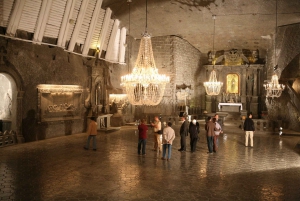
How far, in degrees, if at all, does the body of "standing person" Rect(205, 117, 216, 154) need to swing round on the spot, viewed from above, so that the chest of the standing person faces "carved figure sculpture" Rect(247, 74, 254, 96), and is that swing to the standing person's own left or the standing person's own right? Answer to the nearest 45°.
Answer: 0° — they already face it

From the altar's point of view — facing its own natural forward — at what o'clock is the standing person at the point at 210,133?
The standing person is roughly at 12 o'clock from the altar.

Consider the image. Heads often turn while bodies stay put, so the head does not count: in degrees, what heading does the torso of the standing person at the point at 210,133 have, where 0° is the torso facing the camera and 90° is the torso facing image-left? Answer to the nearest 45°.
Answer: approximately 180°

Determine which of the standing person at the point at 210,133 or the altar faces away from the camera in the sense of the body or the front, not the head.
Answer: the standing person

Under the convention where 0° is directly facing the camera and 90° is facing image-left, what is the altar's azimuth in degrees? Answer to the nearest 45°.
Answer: approximately 0°

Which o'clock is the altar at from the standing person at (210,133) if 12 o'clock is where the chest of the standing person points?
The altar is roughly at 12 o'clock from the standing person.

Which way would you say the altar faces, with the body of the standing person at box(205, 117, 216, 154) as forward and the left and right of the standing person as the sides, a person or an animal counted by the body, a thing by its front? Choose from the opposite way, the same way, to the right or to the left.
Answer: the opposite way

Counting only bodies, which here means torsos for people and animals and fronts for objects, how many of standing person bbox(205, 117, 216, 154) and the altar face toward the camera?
1
